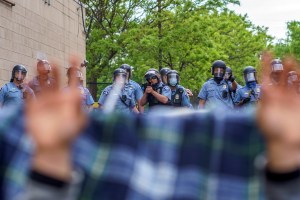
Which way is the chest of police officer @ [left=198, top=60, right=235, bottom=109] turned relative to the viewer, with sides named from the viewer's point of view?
facing the viewer

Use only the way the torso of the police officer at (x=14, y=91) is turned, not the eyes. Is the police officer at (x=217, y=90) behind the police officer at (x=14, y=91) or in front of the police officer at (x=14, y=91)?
in front

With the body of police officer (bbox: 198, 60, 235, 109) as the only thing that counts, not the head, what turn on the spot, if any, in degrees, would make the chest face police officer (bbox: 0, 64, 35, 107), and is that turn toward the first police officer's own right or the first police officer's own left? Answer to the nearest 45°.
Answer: approximately 90° to the first police officer's own right

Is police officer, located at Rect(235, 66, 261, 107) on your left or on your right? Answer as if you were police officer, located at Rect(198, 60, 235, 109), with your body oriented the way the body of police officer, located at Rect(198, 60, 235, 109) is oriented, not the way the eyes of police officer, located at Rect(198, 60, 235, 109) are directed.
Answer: on your left

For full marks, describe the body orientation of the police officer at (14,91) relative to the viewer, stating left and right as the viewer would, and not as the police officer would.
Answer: facing the viewer and to the right of the viewer

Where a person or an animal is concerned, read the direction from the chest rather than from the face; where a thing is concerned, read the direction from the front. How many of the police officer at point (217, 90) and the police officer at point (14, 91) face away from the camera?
0
